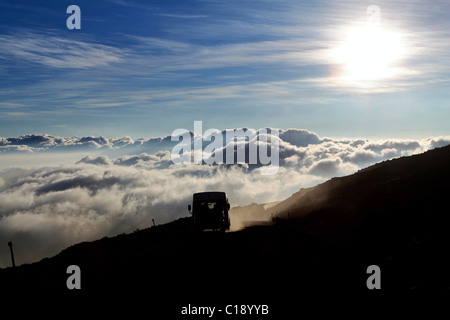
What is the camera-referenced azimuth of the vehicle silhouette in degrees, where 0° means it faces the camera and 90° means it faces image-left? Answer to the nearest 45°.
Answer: approximately 0°
